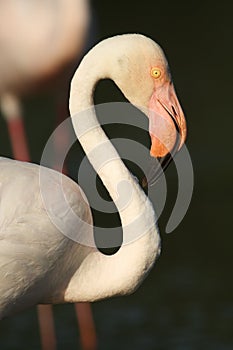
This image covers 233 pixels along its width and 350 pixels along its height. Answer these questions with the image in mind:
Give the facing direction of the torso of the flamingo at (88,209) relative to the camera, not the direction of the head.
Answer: to the viewer's right
